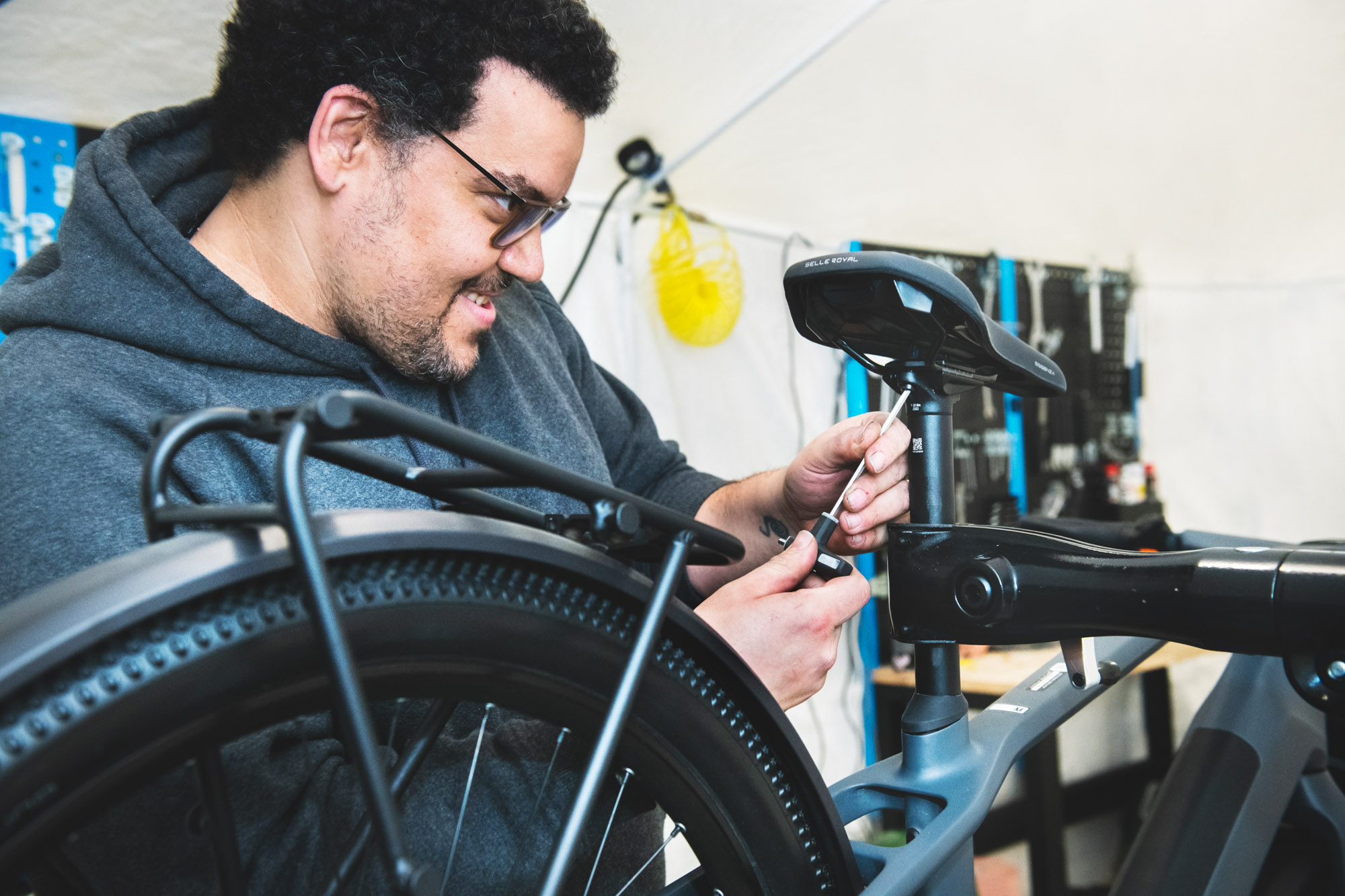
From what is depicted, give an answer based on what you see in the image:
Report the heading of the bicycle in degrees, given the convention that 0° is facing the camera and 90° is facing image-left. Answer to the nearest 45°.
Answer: approximately 225°

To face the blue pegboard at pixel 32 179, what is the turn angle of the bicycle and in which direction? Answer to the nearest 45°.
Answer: approximately 90° to its left

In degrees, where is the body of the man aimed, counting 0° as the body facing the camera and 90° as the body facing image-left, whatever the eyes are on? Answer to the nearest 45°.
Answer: approximately 315°

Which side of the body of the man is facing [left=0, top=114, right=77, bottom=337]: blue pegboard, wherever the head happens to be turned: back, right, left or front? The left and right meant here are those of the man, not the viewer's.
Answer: back

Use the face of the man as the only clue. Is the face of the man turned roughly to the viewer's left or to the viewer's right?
to the viewer's right
